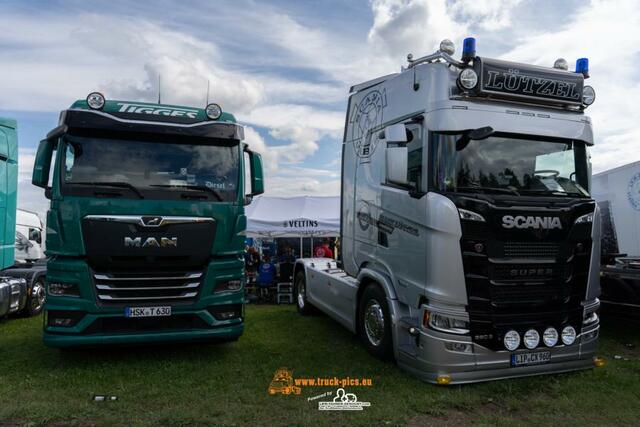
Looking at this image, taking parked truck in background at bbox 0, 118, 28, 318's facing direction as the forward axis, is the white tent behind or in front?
behind

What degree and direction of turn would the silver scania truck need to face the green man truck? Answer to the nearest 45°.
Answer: approximately 135° to its right

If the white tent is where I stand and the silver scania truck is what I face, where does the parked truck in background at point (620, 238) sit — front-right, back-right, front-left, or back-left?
front-left

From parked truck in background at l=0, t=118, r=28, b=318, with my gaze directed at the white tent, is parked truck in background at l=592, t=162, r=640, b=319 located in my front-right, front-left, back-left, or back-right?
front-right

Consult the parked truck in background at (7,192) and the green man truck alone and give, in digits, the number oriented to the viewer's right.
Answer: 0

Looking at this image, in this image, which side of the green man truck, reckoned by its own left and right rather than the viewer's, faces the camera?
front

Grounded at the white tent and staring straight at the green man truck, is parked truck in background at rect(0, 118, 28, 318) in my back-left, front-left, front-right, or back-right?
front-right

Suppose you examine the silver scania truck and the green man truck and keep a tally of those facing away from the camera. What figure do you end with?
0

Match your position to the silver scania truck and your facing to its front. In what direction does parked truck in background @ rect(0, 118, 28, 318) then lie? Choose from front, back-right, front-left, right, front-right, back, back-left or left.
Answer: back-right

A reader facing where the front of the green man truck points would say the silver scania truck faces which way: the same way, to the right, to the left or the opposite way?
the same way

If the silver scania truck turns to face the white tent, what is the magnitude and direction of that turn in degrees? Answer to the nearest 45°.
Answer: approximately 180°

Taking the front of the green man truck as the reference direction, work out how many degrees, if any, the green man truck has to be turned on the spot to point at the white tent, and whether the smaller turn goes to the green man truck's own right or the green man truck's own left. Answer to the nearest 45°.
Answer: approximately 135° to the green man truck's own left

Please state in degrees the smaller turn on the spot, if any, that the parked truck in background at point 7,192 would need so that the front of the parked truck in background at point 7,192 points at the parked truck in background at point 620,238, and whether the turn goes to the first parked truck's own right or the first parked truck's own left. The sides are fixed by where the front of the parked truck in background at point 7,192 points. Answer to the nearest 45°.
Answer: approximately 90° to the first parked truck's own left

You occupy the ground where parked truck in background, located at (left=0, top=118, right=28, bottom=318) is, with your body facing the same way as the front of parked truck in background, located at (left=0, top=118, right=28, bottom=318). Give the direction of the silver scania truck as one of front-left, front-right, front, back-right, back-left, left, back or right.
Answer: left

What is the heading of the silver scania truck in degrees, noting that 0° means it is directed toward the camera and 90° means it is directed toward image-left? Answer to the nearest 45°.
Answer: approximately 315°

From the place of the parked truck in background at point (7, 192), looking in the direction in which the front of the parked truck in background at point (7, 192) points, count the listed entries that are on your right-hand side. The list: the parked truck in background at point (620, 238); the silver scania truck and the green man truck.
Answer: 0

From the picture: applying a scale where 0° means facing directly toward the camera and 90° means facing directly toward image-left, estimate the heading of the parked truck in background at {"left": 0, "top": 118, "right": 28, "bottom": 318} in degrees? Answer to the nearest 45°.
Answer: approximately 45°

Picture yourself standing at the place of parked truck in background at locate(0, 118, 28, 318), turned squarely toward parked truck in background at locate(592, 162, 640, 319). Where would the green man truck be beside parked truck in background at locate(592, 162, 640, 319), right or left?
right
